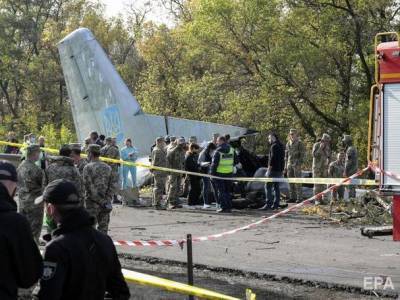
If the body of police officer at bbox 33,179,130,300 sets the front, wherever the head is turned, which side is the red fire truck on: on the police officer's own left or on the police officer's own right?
on the police officer's own right

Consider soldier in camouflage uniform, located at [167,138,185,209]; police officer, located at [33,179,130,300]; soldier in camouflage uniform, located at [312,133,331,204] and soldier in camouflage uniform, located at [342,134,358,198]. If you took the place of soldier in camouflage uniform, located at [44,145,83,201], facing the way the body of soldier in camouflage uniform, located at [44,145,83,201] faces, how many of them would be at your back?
1

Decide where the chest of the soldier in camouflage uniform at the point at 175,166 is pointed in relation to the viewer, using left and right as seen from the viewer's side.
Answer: facing away from the viewer and to the right of the viewer

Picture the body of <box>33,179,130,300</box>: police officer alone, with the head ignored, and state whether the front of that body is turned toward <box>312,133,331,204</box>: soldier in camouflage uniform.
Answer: no

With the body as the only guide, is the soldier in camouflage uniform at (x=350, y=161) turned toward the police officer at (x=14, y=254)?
no

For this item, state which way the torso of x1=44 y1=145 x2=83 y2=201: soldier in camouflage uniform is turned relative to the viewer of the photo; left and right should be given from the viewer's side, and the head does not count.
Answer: facing away from the viewer

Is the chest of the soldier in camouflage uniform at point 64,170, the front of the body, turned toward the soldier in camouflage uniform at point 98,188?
no

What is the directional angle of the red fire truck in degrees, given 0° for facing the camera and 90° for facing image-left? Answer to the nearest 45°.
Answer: approximately 270°

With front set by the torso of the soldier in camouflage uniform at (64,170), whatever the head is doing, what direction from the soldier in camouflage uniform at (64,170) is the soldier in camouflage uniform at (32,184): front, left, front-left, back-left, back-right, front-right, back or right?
front-left

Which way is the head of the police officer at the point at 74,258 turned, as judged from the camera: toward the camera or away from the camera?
away from the camera

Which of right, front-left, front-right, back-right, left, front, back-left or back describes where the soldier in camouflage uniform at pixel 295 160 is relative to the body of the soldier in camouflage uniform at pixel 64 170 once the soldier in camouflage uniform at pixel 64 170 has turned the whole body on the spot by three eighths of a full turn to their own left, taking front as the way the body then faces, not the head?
back

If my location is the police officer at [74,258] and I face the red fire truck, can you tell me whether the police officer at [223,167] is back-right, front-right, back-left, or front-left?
front-left
